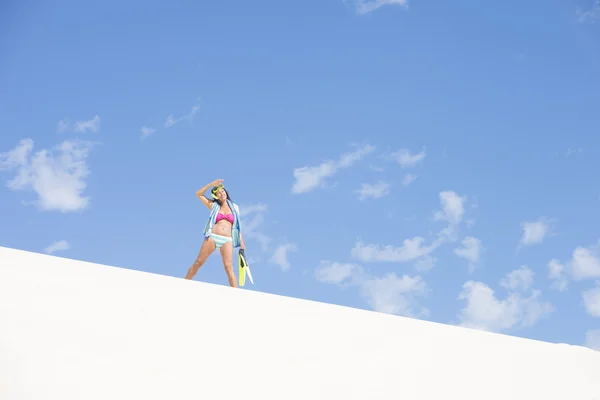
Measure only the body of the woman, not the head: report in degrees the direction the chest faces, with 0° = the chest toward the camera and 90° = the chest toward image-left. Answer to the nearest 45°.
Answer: approximately 0°
